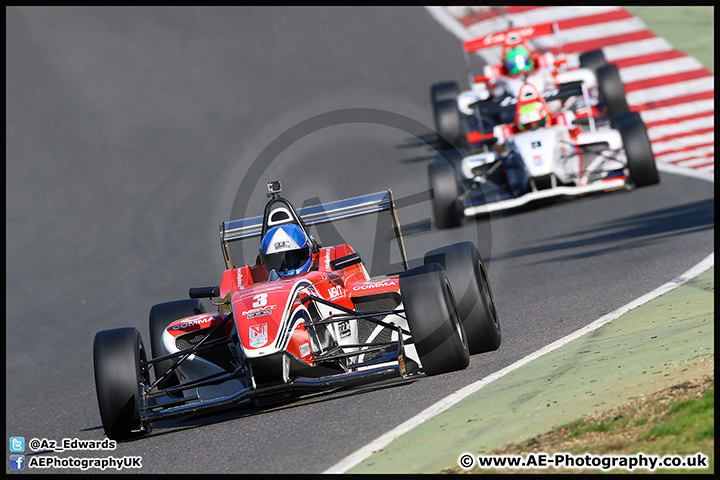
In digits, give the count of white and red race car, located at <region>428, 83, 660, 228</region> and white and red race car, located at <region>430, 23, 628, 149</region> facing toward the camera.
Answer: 2

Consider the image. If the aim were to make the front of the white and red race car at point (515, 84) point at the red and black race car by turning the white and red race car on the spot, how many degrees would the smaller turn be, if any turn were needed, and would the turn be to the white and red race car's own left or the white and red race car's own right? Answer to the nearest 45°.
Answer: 0° — it already faces it

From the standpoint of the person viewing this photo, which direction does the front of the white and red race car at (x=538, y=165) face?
facing the viewer

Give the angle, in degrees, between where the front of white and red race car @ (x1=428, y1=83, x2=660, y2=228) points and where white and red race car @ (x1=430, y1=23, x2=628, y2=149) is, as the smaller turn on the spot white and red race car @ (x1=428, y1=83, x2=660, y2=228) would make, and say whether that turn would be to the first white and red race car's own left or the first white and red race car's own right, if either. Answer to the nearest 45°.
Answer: approximately 180°

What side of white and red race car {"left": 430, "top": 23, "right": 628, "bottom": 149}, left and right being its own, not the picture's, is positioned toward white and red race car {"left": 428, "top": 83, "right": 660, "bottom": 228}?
front
